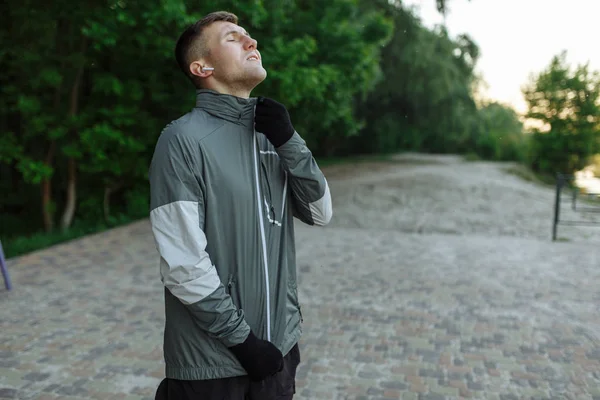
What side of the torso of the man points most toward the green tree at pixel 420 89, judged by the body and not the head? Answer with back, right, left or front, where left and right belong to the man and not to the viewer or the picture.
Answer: left

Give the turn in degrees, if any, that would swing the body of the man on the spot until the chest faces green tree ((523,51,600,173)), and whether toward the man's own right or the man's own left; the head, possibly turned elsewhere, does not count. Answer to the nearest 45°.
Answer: approximately 90° to the man's own left

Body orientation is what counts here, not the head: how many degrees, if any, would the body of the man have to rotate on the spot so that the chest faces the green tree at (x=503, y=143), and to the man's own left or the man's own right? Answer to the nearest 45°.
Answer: approximately 90° to the man's own left

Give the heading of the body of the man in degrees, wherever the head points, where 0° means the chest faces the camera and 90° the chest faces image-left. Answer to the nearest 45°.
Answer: approximately 315°
